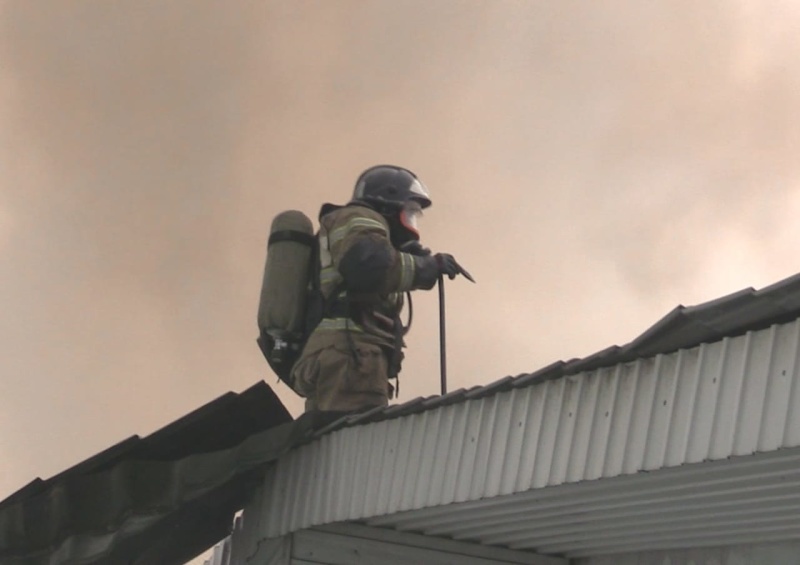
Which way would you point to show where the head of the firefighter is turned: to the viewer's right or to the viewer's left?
to the viewer's right

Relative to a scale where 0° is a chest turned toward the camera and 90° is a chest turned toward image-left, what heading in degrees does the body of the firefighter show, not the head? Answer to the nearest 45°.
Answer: approximately 270°
